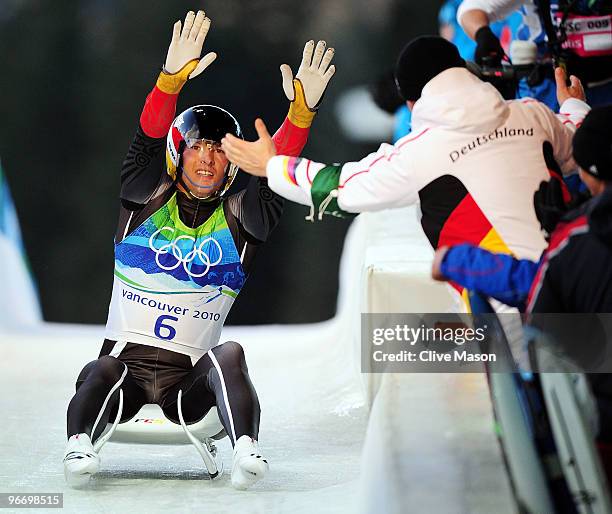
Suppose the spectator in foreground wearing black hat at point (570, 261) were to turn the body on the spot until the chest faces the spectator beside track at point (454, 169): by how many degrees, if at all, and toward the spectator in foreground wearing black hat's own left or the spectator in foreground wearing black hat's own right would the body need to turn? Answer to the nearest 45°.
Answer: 0° — they already face them

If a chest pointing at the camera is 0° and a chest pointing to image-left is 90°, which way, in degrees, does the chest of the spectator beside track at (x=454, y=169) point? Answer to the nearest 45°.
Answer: approximately 135°

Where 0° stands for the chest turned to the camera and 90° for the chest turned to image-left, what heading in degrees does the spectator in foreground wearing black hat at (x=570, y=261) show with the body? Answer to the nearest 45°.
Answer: approximately 135°

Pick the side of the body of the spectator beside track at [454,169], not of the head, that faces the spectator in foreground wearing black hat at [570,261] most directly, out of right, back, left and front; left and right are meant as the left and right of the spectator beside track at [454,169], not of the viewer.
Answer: back

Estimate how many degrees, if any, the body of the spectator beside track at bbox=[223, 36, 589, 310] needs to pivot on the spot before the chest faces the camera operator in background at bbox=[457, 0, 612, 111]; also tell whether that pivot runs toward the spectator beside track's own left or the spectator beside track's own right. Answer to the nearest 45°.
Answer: approximately 45° to the spectator beside track's own right
